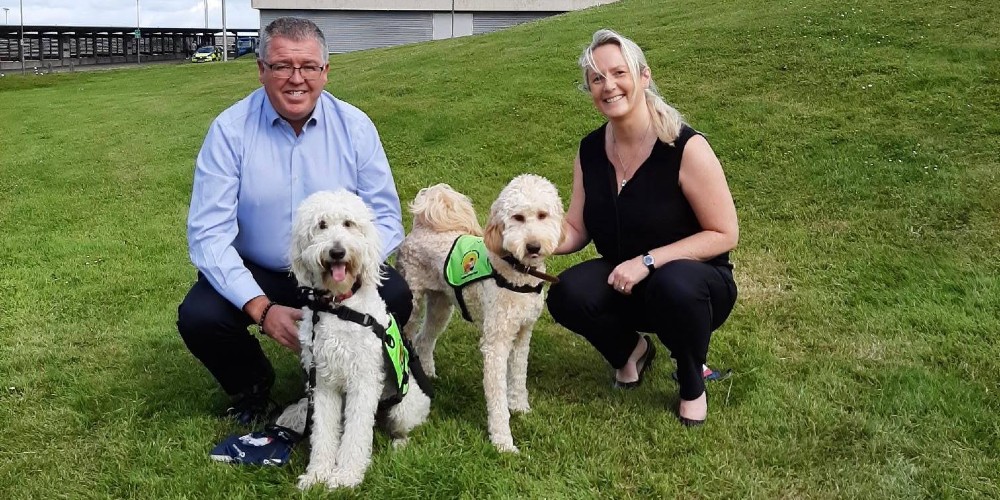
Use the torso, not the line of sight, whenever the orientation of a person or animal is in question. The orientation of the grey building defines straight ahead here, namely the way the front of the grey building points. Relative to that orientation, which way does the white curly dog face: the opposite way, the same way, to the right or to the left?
the same way

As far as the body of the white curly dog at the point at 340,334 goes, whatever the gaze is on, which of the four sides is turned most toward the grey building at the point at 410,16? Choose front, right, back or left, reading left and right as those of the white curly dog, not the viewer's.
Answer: back

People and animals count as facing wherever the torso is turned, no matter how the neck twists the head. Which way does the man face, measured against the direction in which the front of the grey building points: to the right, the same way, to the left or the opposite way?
the same way

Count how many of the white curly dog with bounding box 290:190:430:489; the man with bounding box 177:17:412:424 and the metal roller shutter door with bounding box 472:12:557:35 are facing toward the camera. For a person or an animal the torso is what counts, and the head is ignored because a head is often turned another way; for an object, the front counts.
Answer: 3

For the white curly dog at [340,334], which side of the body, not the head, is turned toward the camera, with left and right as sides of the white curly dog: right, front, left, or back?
front

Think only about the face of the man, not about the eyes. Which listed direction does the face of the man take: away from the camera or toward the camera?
toward the camera

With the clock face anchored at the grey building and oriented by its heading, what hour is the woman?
The woman is roughly at 12 o'clock from the grey building.

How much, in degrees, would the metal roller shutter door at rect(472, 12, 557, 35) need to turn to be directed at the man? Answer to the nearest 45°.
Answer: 0° — it already faces them

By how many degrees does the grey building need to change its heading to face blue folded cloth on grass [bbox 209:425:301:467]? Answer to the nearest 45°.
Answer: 0° — it already faces it

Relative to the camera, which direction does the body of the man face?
toward the camera
